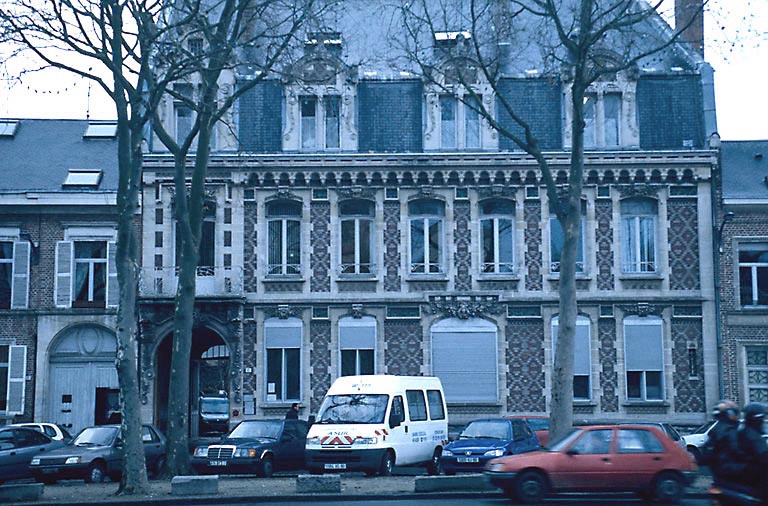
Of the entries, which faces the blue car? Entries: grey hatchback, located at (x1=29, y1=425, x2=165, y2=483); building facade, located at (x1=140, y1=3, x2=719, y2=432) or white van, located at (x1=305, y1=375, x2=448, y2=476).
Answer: the building facade

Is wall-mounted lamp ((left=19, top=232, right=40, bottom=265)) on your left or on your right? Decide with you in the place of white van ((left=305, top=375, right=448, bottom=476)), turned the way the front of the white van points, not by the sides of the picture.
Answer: on your right

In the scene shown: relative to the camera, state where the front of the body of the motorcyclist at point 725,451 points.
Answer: to the viewer's left

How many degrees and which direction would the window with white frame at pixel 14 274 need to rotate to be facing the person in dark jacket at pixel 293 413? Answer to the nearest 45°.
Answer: approximately 45° to its left

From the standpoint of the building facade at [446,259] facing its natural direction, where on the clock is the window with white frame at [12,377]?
The window with white frame is roughly at 3 o'clock from the building facade.

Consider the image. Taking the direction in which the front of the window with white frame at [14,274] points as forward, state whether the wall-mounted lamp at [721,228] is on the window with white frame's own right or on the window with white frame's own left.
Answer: on the window with white frame's own left

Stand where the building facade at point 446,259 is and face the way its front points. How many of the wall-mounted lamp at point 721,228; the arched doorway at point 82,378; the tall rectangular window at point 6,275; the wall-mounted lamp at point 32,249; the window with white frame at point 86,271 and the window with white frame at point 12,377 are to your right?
5
